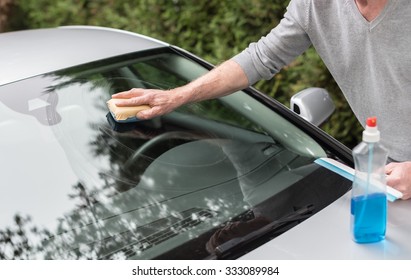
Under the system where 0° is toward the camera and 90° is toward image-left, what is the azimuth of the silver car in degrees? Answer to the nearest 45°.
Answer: approximately 315°

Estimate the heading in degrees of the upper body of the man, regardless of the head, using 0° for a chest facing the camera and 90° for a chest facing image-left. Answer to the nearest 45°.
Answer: approximately 0°
